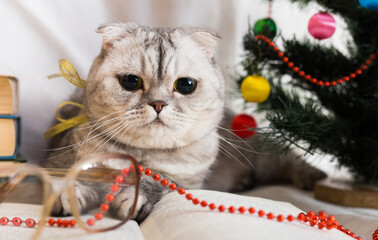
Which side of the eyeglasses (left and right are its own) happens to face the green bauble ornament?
left

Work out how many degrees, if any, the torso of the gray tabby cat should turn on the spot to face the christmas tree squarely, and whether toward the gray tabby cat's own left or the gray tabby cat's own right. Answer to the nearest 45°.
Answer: approximately 90° to the gray tabby cat's own left

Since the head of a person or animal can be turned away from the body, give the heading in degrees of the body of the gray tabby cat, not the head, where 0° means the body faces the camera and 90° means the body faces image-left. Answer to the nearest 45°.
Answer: approximately 0°

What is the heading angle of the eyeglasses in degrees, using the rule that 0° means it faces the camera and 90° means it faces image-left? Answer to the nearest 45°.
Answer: approximately 315°
